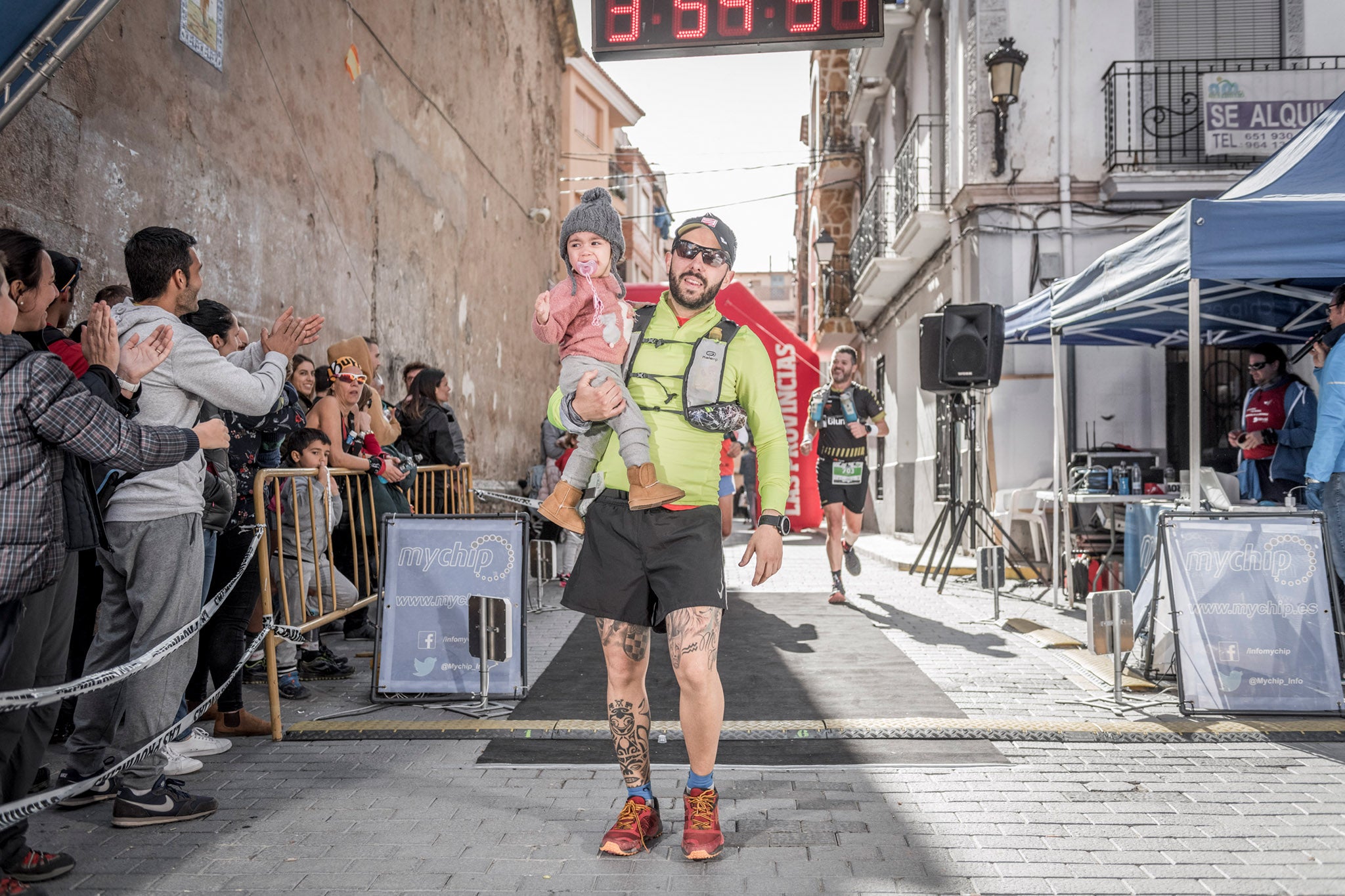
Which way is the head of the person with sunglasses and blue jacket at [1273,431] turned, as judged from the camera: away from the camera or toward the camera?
toward the camera

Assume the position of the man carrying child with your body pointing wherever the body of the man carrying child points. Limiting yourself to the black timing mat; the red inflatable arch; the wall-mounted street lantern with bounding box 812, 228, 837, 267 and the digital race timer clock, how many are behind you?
4

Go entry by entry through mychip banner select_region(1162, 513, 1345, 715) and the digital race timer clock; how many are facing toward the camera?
2

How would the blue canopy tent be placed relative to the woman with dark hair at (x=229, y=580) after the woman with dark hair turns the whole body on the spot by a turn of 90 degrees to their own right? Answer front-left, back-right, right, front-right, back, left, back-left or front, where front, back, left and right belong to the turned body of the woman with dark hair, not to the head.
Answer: left

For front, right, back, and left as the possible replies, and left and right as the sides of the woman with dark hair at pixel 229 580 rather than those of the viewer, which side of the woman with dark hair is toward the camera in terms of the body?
right

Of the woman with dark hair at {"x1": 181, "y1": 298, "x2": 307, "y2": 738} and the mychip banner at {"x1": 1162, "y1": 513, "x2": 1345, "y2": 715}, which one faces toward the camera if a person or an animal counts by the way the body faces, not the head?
the mychip banner

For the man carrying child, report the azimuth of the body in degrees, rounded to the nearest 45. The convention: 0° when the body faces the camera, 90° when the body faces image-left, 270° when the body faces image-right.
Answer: approximately 0°

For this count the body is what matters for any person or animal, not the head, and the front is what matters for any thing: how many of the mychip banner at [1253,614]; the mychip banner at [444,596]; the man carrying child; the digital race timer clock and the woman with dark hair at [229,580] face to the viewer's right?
1

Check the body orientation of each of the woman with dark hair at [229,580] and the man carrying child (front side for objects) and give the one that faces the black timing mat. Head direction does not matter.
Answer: the woman with dark hair

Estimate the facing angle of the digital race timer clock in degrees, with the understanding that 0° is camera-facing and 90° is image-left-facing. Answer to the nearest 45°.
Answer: approximately 0°

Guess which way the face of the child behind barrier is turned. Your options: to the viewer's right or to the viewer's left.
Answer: to the viewer's right

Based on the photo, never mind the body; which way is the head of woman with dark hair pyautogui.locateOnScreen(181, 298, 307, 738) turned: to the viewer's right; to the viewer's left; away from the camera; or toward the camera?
to the viewer's right

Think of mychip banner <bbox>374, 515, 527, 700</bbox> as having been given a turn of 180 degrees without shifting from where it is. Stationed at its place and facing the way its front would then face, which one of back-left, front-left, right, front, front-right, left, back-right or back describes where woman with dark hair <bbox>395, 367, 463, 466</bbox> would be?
front

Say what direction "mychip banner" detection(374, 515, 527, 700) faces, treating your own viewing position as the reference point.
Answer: facing the viewer
